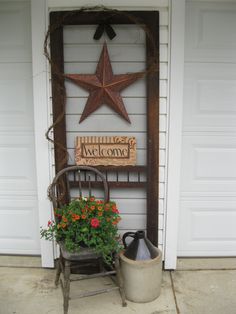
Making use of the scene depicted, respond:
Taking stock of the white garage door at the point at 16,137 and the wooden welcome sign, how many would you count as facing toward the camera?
2

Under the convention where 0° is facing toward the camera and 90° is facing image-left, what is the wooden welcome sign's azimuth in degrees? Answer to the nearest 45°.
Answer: approximately 0°

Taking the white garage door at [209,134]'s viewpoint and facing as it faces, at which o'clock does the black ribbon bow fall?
The black ribbon bow is roughly at 2 o'clock from the white garage door.

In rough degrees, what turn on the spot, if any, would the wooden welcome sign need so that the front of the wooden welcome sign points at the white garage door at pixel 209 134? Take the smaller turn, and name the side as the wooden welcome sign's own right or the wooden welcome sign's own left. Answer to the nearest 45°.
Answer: approximately 90° to the wooden welcome sign's own left

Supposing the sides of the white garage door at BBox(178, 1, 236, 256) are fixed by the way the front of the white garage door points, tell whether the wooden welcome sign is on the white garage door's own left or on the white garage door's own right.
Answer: on the white garage door's own right

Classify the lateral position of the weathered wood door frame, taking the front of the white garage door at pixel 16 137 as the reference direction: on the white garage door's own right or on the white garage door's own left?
on the white garage door's own left

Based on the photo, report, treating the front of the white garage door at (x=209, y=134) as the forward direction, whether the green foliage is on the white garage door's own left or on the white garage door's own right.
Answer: on the white garage door's own right
